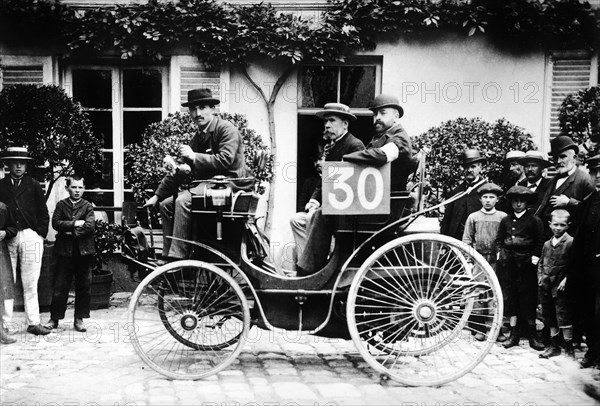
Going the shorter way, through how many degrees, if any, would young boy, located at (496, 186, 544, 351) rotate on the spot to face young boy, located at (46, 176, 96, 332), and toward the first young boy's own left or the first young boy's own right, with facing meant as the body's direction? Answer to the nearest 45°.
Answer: approximately 90° to the first young boy's own right

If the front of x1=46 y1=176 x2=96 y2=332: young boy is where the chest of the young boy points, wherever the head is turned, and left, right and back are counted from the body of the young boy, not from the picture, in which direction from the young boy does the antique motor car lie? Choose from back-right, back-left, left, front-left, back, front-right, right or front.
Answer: front-left

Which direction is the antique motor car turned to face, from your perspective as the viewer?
facing to the left of the viewer

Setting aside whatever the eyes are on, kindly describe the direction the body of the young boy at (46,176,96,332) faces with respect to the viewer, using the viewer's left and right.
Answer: facing the viewer

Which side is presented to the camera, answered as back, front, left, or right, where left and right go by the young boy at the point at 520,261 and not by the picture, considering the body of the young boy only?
front

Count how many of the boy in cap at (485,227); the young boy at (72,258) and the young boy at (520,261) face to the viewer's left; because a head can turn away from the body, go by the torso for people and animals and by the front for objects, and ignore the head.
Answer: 0

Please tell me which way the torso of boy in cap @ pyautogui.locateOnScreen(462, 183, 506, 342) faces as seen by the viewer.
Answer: toward the camera

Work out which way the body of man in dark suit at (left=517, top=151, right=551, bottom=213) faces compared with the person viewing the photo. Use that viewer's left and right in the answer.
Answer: facing the viewer and to the left of the viewer

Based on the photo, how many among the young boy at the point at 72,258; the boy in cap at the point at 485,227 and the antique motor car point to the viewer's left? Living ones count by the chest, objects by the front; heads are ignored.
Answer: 1

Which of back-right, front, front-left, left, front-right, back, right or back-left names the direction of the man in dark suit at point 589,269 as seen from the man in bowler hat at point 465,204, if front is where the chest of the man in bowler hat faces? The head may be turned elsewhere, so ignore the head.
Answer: left

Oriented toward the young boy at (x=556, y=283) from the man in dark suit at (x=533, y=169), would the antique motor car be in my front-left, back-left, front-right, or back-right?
front-right
